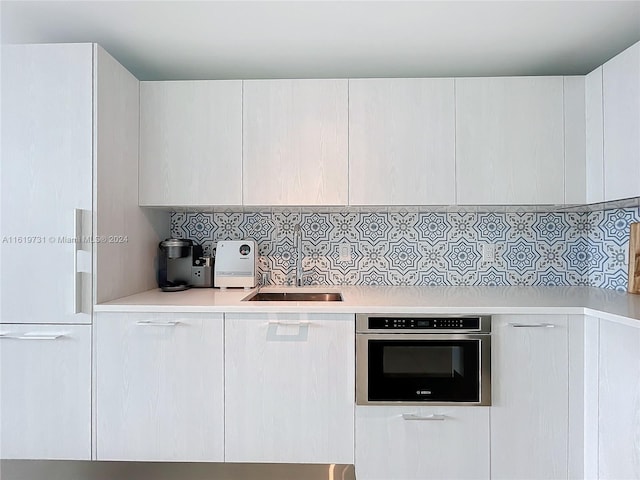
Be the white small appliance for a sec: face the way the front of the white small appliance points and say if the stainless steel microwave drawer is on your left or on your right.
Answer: on your left

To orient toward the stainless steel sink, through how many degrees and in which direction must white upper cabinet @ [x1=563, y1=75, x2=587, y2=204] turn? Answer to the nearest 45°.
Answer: approximately 90° to its right

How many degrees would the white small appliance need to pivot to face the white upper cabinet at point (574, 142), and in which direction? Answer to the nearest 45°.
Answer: approximately 90° to its left

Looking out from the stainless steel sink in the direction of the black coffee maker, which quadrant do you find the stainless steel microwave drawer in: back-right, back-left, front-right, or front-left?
back-left

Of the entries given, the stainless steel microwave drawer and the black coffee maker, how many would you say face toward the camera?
2

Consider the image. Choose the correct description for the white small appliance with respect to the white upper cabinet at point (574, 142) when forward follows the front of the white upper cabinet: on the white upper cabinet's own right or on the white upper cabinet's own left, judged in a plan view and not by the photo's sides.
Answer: on the white upper cabinet's own right
